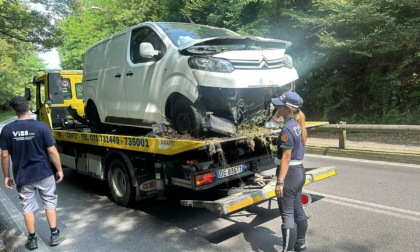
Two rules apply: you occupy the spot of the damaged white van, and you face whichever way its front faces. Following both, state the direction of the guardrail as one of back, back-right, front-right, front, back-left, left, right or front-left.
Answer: left

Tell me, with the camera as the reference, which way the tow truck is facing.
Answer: facing away from the viewer and to the left of the viewer

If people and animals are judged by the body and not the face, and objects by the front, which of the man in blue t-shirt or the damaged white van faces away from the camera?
the man in blue t-shirt

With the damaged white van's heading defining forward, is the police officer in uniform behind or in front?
in front

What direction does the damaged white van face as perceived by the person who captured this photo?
facing the viewer and to the right of the viewer

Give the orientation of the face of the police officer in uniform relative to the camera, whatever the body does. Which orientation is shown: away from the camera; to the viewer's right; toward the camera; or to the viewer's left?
to the viewer's left

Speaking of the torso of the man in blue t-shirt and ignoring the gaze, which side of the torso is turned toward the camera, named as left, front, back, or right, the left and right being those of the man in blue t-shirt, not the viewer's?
back

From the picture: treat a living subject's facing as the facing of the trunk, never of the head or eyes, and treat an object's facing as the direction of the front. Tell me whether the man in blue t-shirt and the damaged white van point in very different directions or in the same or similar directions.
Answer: very different directions

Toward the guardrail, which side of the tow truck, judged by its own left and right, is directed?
right

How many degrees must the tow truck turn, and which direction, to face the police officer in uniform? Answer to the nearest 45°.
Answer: approximately 180°

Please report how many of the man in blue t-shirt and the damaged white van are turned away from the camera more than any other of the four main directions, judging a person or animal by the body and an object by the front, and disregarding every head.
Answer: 1
